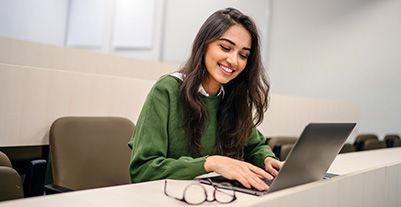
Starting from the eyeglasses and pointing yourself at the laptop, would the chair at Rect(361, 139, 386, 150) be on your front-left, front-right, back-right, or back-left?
front-left

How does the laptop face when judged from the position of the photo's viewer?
facing away from the viewer and to the left of the viewer

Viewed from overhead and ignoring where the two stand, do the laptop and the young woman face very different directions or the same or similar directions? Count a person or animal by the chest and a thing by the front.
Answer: very different directions

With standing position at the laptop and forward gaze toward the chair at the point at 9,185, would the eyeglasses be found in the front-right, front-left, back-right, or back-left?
front-left

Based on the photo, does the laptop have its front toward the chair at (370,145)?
no

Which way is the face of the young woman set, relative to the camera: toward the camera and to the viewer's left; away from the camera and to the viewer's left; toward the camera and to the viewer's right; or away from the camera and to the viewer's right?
toward the camera and to the viewer's right

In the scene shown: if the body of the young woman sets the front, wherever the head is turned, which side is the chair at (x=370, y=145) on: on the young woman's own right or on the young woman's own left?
on the young woman's own left

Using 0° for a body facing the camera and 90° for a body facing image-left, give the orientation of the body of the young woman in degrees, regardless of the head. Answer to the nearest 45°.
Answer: approximately 315°
